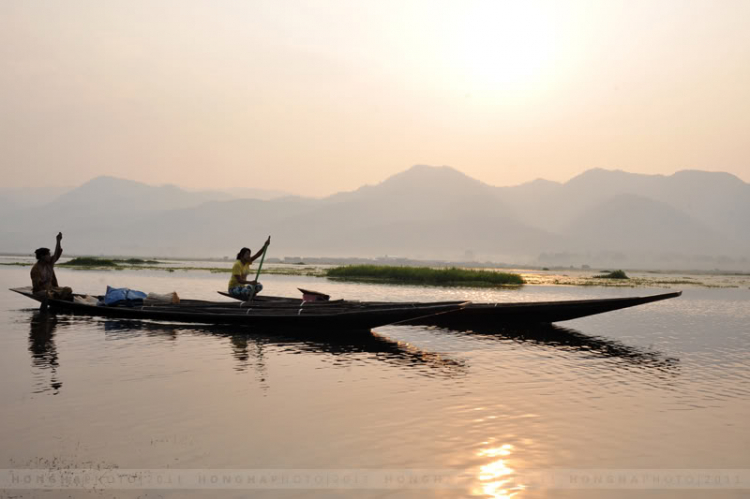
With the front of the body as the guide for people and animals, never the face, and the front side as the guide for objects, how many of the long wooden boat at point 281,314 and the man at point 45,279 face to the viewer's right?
2

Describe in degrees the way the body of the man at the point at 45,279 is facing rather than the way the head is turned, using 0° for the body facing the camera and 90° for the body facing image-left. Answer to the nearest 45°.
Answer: approximately 270°

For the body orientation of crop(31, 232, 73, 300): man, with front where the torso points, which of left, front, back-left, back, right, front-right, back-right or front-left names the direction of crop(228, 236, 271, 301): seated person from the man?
front-right

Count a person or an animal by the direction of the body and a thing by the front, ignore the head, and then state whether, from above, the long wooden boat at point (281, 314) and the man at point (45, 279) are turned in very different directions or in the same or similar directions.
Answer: same or similar directions

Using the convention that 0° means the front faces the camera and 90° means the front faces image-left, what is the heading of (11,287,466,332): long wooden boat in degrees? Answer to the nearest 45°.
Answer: approximately 270°
